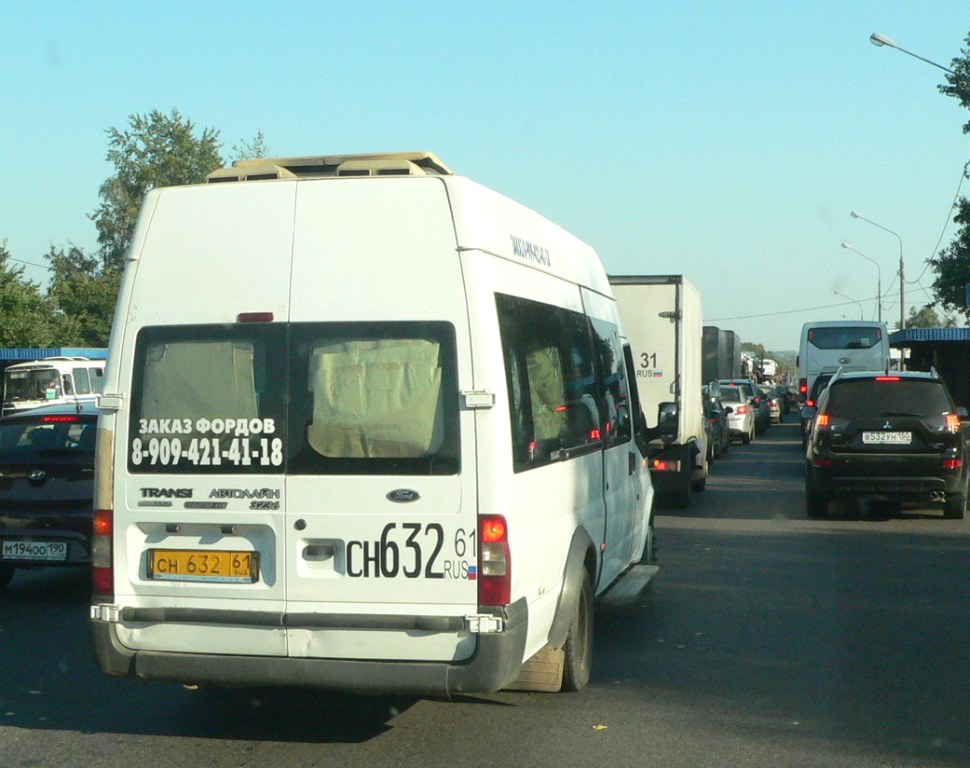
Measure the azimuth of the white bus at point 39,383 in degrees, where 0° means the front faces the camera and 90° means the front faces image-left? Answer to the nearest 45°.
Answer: approximately 45°

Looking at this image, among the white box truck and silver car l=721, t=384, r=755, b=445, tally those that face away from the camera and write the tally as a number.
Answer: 2

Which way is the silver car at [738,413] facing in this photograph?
away from the camera

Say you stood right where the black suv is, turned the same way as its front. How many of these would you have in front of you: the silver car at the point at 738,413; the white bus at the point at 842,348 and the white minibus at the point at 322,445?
2

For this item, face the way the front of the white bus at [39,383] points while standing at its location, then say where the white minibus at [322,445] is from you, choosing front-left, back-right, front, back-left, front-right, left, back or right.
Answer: front-left

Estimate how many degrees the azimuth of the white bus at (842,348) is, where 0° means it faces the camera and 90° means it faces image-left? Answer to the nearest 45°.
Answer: approximately 180°

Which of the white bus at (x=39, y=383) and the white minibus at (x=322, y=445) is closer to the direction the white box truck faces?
the white bus

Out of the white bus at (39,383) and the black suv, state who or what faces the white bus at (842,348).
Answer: the black suv

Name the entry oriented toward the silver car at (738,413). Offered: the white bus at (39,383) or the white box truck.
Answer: the white box truck

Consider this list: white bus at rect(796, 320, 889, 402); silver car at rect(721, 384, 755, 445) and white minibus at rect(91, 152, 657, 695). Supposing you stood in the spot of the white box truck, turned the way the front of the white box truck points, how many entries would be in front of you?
2

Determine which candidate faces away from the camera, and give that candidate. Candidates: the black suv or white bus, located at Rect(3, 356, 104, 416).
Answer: the black suv

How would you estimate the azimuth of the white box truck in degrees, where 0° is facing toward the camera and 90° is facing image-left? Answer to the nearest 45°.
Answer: approximately 180°

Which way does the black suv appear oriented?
away from the camera
